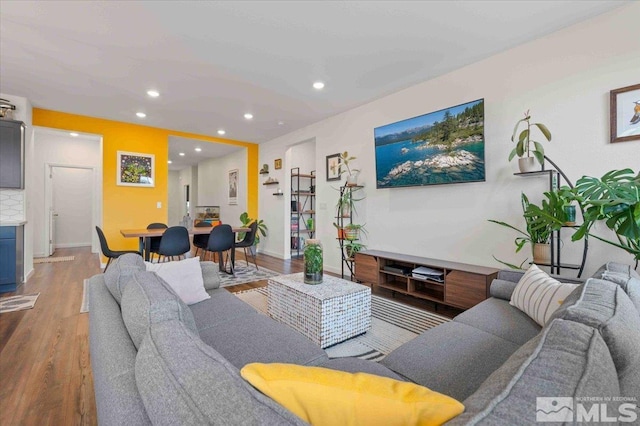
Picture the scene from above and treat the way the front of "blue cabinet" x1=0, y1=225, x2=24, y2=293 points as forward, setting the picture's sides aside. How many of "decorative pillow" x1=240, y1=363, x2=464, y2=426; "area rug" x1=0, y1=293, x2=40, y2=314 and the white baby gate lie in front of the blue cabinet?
2

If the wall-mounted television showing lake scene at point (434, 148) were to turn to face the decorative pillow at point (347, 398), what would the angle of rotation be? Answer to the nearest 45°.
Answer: approximately 45° to its left

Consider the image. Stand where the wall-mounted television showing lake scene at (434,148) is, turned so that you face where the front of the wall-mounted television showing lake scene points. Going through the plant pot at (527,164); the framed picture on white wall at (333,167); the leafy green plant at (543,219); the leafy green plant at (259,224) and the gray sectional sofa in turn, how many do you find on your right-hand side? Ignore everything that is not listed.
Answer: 2

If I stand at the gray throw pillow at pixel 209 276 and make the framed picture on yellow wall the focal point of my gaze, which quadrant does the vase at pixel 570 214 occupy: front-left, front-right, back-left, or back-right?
back-right

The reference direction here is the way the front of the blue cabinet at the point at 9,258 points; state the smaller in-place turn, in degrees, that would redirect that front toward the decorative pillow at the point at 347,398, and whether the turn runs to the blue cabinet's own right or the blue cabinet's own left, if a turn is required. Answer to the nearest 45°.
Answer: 0° — it already faces it
